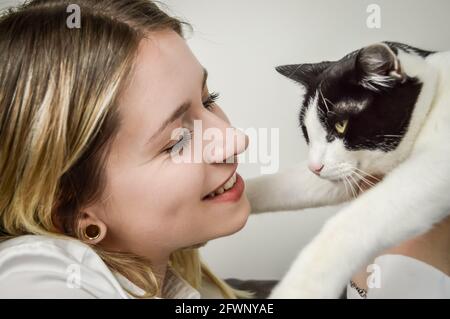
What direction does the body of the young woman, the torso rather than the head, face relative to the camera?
to the viewer's right

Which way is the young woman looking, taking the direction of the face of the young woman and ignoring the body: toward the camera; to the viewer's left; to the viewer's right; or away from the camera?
to the viewer's right
